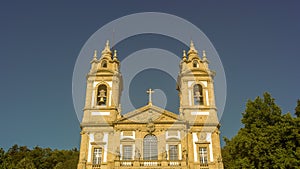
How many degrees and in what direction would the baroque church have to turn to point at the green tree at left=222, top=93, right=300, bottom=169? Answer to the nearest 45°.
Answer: approximately 45° to its left

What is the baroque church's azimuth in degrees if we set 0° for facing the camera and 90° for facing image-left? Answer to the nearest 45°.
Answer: approximately 0°
